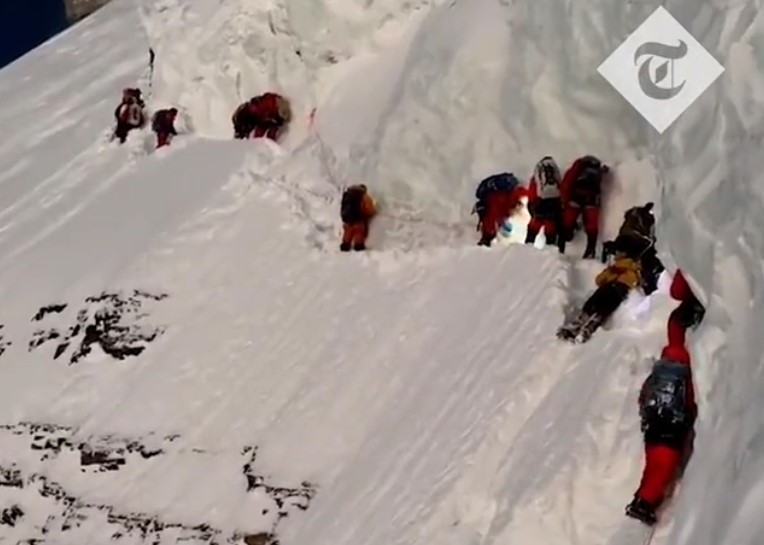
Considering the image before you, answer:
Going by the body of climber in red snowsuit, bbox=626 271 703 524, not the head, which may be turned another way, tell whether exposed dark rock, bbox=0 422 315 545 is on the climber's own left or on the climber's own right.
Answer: on the climber's own left

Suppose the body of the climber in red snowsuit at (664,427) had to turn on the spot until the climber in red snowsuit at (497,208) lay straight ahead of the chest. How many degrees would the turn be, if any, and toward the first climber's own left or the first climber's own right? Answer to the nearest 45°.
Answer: approximately 45° to the first climber's own left

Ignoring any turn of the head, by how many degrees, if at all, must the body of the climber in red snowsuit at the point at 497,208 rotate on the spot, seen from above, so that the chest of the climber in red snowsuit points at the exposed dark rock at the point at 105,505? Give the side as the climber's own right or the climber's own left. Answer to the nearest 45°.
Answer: approximately 180°

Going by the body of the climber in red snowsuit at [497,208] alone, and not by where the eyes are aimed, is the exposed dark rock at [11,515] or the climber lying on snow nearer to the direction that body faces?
the climber lying on snow

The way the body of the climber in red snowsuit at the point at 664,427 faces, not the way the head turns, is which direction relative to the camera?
away from the camera

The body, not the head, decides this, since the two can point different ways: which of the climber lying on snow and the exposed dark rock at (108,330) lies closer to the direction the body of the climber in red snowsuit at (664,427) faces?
the climber lying on snow

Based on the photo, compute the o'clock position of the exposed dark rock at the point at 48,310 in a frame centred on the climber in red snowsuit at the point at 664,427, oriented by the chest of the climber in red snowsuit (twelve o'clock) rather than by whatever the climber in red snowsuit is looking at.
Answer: The exposed dark rock is roughly at 10 o'clock from the climber in red snowsuit.

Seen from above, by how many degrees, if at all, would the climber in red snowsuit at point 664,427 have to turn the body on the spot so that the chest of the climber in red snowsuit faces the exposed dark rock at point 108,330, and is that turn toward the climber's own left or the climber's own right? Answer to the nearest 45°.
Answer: approximately 45° to the climber's own left
